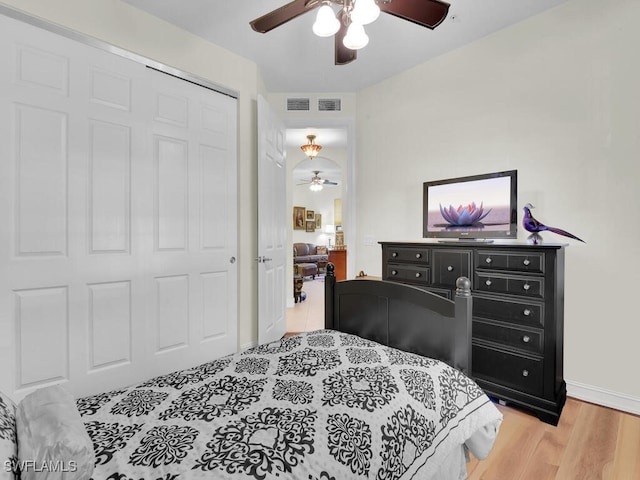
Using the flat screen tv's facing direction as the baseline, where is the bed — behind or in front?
in front

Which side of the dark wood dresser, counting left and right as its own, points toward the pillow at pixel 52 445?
front

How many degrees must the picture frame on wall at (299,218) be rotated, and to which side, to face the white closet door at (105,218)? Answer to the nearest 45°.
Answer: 0° — it already faces it

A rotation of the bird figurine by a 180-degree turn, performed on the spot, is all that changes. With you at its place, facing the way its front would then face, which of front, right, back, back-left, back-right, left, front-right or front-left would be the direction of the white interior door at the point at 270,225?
back

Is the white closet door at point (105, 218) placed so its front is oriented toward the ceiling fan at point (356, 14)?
yes

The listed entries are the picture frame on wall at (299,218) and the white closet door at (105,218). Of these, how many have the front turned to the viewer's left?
0

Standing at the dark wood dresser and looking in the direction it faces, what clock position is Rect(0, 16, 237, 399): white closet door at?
The white closet door is roughly at 1 o'clock from the dark wood dresser.

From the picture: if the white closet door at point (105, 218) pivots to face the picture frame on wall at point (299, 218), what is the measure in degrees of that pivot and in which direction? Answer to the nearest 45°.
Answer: approximately 90° to its left

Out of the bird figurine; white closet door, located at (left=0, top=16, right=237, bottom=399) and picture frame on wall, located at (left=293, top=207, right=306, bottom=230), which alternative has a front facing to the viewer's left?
the bird figurine

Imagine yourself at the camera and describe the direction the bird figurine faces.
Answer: facing to the left of the viewer

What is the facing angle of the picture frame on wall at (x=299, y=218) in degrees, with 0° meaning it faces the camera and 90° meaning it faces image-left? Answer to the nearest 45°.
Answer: approximately 0°

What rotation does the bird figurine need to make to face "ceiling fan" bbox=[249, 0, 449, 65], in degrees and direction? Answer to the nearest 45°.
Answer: approximately 45° to its left
